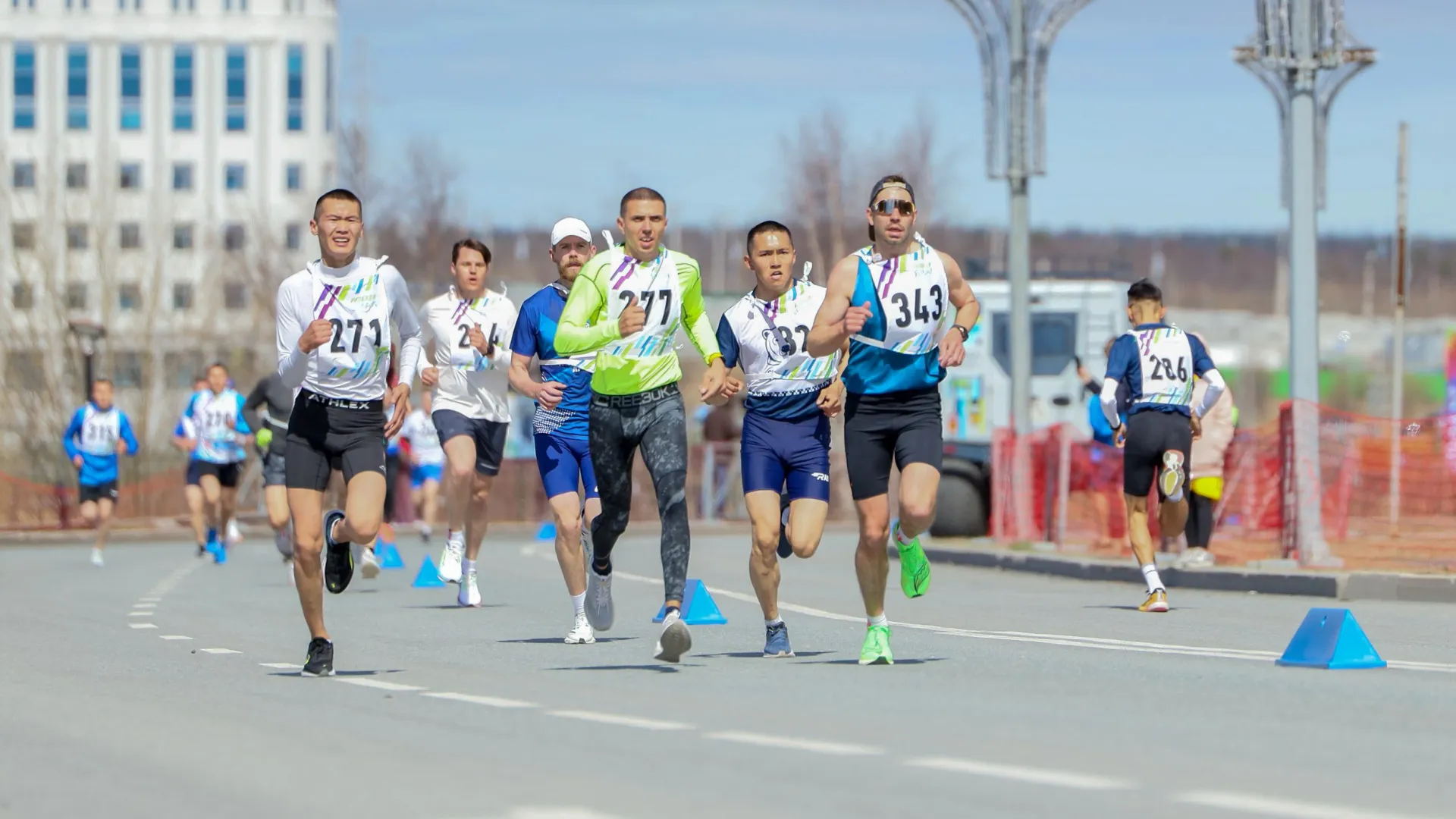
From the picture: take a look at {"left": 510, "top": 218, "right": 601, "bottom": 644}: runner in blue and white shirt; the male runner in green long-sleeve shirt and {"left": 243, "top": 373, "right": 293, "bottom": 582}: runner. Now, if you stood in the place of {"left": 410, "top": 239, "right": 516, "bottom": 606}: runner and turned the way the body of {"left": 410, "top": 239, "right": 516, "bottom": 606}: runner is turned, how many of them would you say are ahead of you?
2

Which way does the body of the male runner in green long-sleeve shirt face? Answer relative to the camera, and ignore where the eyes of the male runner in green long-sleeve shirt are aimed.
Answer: toward the camera

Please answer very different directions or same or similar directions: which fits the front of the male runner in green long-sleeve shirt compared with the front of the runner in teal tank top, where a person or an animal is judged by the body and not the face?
same or similar directions

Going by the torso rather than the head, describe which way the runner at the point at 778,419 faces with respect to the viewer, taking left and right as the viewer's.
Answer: facing the viewer

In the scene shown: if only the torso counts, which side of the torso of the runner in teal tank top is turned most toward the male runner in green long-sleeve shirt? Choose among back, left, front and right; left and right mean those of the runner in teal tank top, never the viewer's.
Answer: right

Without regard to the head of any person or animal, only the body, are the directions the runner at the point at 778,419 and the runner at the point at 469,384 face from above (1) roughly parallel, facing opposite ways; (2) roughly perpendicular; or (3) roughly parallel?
roughly parallel

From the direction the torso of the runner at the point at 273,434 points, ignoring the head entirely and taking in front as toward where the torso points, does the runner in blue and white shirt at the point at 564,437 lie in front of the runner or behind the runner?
in front

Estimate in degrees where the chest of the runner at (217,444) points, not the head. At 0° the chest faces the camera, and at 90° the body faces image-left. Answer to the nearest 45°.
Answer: approximately 0°

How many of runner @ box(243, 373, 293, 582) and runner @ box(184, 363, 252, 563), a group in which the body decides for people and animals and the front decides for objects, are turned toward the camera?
2

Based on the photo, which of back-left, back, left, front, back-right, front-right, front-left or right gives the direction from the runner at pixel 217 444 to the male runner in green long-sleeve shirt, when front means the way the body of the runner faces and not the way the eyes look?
front

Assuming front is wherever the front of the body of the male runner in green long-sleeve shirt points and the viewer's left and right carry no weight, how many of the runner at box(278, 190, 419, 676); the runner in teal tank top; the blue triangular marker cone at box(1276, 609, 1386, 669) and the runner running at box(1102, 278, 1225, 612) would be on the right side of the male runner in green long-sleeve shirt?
1

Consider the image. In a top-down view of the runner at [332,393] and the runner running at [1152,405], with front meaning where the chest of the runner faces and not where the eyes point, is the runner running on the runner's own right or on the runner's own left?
on the runner's own left

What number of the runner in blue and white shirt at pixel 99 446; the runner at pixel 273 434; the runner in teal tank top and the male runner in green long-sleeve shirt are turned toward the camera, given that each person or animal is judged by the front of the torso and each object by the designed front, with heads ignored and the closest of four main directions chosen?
4

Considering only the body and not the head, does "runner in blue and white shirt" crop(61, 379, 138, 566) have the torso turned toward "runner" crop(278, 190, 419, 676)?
yes

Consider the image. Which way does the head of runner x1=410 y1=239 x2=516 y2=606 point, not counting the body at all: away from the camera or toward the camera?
toward the camera

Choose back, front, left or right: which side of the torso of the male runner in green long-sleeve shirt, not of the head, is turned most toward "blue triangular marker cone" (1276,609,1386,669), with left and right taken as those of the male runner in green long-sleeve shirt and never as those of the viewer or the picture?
left
